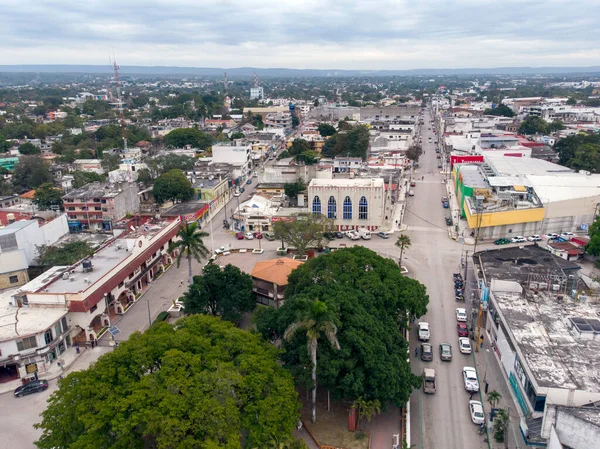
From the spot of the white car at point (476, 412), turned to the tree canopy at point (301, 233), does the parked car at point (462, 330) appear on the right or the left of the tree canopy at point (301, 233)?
right

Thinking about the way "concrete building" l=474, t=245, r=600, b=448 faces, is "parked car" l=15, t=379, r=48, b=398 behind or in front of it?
in front

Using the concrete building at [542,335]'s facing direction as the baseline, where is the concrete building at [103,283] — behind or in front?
in front

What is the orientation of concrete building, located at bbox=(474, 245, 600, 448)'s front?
to the viewer's left

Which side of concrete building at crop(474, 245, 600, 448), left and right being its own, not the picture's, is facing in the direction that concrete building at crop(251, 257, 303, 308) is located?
front

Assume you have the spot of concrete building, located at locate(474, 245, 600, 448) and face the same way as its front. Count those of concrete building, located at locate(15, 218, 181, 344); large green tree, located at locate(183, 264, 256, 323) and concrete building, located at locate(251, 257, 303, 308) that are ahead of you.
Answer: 3

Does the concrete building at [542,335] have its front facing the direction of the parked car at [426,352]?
yes

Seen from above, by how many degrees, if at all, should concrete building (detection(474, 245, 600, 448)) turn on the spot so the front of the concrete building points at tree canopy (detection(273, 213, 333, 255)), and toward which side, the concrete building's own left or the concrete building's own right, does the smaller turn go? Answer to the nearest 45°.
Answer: approximately 45° to the concrete building's own right

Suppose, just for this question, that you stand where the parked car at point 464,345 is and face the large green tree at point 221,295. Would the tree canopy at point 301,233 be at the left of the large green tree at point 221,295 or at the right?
right

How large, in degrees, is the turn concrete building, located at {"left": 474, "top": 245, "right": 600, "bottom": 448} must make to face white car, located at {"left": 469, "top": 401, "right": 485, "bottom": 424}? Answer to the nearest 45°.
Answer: approximately 45° to its left

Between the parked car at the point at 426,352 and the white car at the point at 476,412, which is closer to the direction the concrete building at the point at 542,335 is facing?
the parked car

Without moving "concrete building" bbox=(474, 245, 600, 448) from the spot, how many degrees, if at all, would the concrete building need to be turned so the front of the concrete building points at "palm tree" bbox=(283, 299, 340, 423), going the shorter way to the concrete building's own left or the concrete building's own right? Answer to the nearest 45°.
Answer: approximately 45° to the concrete building's own left
